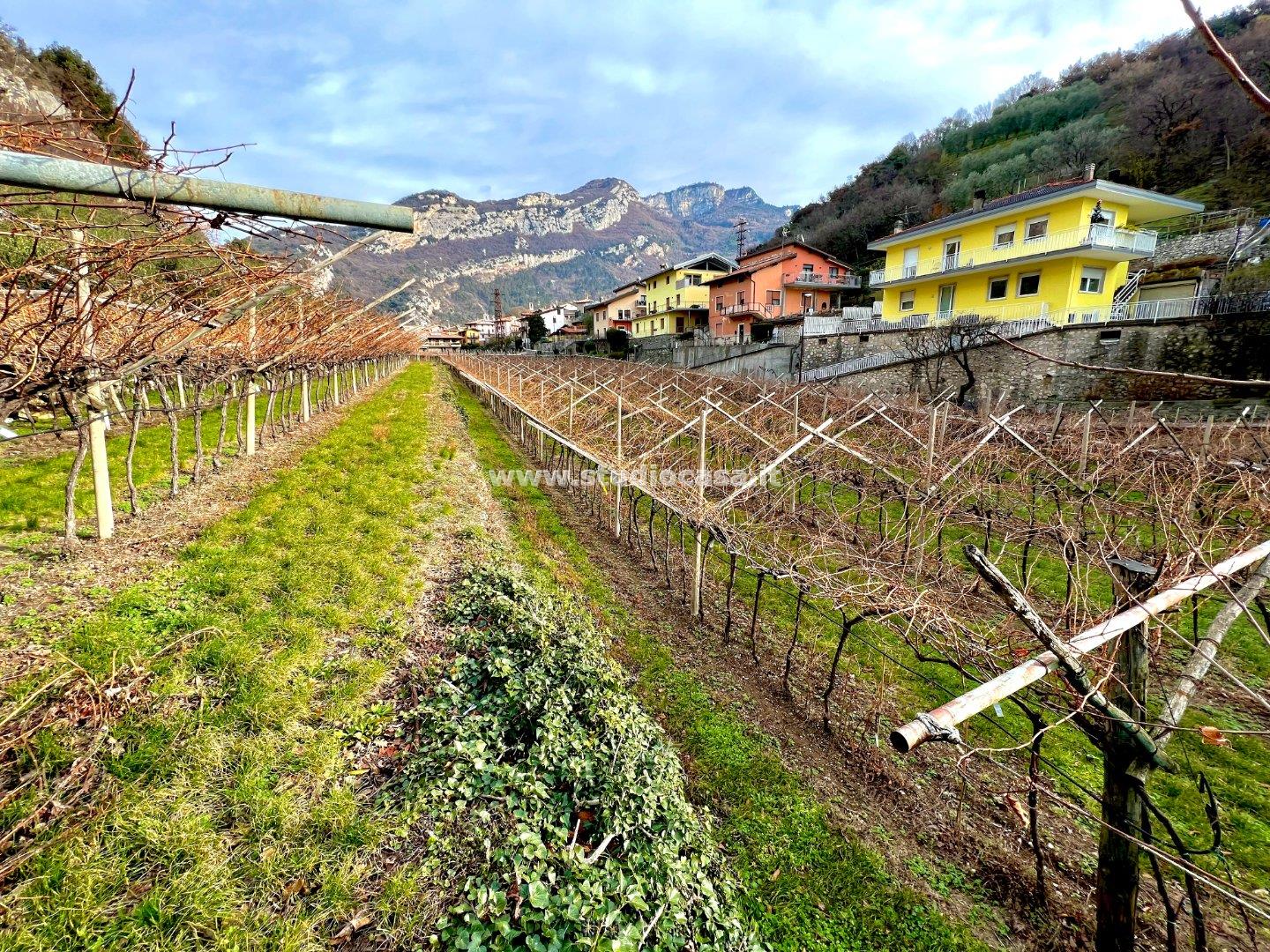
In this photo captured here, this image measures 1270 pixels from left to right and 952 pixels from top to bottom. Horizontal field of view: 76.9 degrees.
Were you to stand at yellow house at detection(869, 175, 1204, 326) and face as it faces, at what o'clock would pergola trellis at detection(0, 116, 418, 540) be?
The pergola trellis is roughly at 11 o'clock from the yellow house.

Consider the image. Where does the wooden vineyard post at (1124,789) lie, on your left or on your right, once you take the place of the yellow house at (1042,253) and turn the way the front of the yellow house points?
on your left

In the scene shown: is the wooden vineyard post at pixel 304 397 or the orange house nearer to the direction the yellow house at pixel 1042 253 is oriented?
the wooden vineyard post

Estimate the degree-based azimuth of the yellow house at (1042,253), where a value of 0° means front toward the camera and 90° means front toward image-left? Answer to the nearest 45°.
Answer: approximately 45°

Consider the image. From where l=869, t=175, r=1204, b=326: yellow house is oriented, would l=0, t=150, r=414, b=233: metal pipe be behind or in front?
in front

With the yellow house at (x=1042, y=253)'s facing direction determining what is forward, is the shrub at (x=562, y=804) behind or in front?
in front

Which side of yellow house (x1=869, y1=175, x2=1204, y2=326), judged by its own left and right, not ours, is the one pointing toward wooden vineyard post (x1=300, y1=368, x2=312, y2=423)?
front

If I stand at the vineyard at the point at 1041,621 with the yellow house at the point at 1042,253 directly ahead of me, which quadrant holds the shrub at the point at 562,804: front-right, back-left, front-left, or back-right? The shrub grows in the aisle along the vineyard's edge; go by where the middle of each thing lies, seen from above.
back-left

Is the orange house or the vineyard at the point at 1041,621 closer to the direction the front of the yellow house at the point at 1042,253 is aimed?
the vineyard
